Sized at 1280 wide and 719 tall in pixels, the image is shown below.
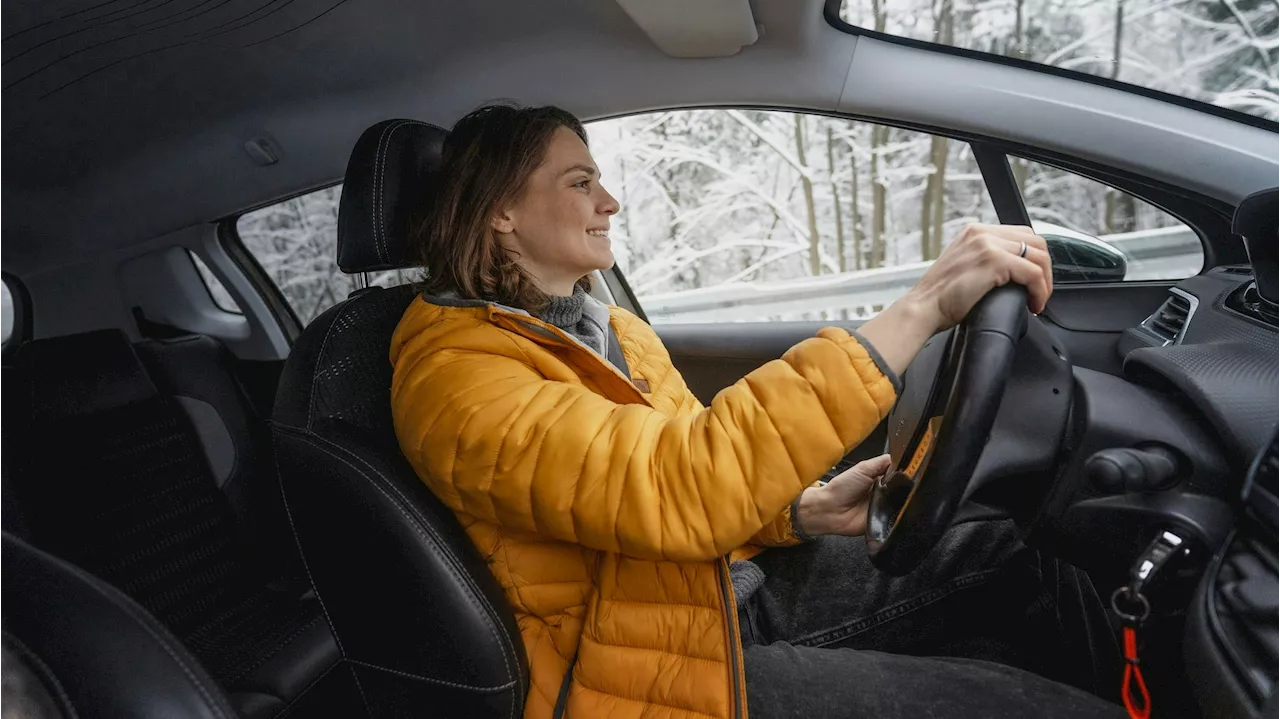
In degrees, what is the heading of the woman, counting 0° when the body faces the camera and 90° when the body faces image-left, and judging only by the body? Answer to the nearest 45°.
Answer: approximately 270°

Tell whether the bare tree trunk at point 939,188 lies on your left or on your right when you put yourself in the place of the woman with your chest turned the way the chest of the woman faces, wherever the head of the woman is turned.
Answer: on your left

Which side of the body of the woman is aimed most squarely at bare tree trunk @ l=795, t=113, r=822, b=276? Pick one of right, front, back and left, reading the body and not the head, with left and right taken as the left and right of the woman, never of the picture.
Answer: left

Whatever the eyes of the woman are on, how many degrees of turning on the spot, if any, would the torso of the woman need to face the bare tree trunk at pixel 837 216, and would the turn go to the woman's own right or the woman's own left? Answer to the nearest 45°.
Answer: approximately 90° to the woman's own left

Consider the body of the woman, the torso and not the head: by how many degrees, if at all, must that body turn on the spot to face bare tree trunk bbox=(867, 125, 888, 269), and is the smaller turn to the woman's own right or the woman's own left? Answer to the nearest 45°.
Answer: approximately 90° to the woman's own left

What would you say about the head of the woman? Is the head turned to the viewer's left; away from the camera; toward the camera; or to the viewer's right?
to the viewer's right

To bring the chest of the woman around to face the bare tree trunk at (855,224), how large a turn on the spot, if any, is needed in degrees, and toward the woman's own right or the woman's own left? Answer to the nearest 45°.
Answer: approximately 90° to the woman's own left
